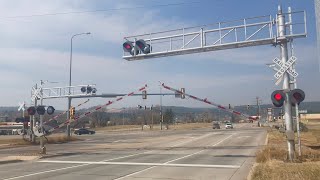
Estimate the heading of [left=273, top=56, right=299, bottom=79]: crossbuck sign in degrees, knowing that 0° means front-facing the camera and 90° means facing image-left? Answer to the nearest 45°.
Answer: approximately 0°

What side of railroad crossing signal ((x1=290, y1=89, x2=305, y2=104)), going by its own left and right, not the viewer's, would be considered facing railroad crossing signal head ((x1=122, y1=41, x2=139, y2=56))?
right

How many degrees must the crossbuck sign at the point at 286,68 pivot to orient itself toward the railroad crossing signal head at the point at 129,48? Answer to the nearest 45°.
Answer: approximately 90° to its right

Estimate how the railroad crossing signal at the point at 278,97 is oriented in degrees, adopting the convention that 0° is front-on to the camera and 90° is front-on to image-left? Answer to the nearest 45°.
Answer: approximately 0°

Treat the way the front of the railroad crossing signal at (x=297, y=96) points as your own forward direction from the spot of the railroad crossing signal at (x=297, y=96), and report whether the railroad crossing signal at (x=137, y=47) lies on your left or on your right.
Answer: on your right

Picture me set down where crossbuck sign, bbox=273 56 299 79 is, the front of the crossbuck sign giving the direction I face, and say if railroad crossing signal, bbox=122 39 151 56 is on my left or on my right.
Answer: on my right

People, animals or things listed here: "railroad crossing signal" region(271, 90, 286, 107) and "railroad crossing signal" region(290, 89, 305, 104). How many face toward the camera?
2
